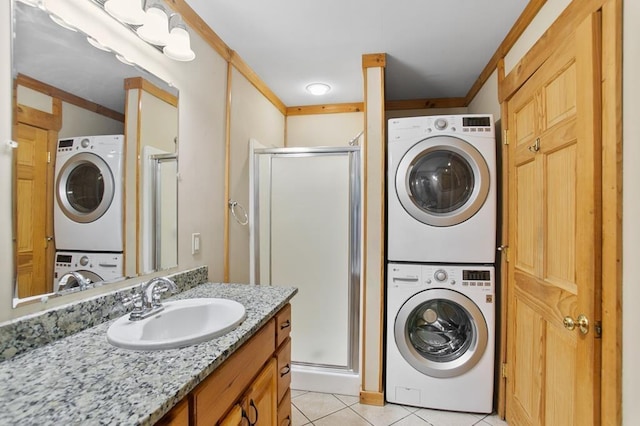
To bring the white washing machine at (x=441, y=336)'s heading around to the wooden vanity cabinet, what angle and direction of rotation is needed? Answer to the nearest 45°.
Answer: approximately 45° to its right

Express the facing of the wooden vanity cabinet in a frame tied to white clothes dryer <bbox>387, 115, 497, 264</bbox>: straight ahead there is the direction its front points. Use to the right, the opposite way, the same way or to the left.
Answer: to the left

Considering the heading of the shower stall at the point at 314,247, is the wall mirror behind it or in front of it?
in front

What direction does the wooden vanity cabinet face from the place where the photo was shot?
facing the viewer and to the right of the viewer

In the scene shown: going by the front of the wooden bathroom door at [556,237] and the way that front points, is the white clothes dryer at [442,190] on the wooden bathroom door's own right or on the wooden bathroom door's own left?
on the wooden bathroom door's own right

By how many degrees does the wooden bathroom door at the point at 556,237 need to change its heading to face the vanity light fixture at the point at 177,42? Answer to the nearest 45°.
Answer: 0° — it already faces it

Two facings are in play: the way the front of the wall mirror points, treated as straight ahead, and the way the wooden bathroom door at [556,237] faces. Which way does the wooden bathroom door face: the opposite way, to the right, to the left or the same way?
the opposite way

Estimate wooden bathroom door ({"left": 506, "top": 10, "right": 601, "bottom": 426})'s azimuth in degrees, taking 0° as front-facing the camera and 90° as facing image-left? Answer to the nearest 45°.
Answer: approximately 45°

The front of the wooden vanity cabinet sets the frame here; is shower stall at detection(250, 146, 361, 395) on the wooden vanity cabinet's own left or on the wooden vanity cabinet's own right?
on the wooden vanity cabinet's own left

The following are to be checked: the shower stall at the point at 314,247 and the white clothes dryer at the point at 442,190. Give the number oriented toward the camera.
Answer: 2

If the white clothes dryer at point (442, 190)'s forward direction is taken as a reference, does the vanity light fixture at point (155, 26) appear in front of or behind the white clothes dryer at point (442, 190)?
in front

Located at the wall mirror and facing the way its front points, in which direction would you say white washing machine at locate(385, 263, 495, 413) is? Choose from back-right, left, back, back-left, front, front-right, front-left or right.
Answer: front-left

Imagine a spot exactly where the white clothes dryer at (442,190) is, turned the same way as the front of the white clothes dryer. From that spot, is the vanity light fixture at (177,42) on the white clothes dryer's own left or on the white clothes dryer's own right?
on the white clothes dryer's own right

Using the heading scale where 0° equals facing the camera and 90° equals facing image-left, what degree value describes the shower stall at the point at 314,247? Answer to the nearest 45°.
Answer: approximately 0°

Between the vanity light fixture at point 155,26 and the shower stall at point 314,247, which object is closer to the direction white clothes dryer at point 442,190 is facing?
the vanity light fixture
